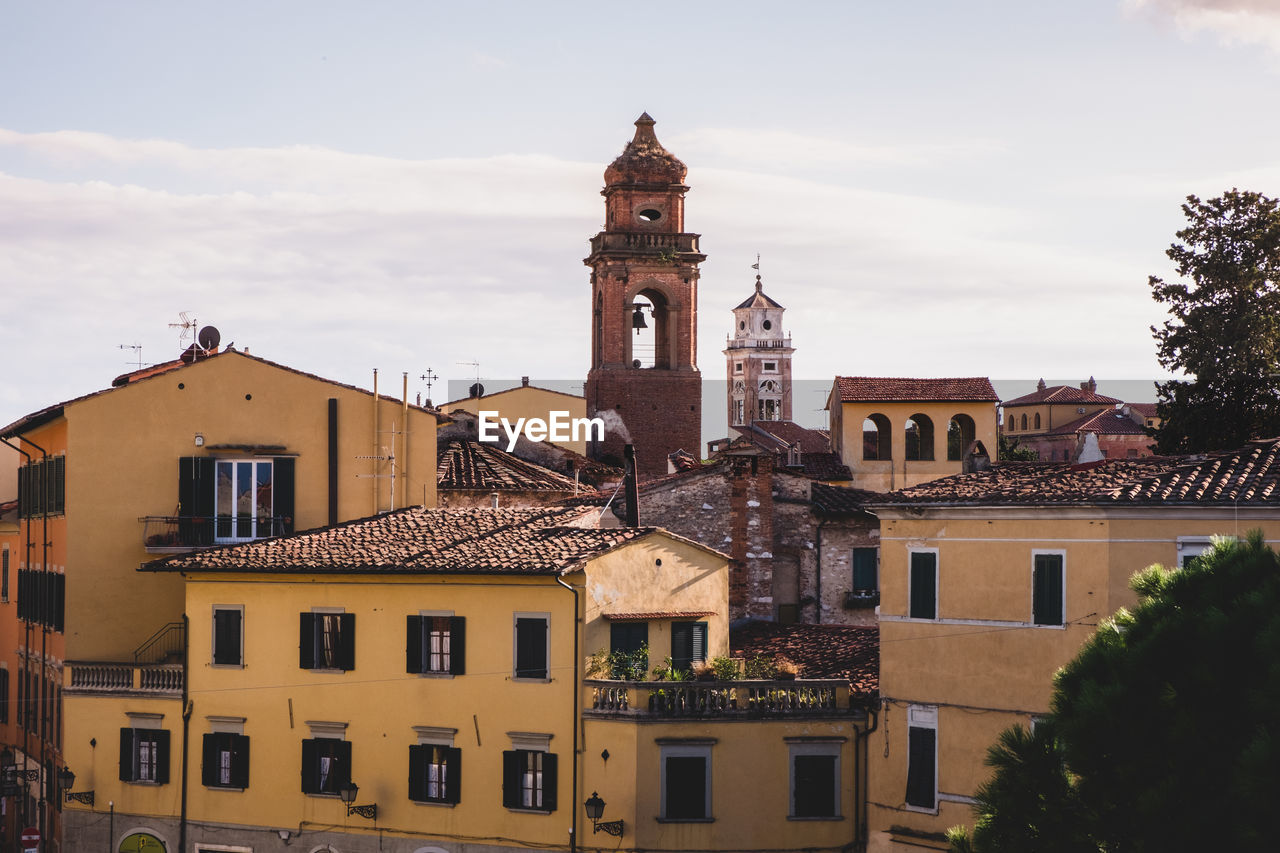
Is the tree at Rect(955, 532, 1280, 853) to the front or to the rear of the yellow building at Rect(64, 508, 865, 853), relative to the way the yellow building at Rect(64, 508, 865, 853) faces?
to the front

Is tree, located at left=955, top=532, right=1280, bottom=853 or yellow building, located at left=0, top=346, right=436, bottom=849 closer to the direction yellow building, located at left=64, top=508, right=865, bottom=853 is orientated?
the tree

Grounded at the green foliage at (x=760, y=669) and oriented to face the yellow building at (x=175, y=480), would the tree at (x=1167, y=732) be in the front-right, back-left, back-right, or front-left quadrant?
back-left

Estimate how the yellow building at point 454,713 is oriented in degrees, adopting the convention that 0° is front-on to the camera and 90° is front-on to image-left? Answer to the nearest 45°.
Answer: approximately 0°

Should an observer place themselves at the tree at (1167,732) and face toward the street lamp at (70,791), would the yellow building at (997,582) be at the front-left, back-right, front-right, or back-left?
front-right

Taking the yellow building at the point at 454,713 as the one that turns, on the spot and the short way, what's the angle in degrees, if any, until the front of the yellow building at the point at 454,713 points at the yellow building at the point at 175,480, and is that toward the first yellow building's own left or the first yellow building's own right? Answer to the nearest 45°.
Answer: approximately 135° to the first yellow building's own right
